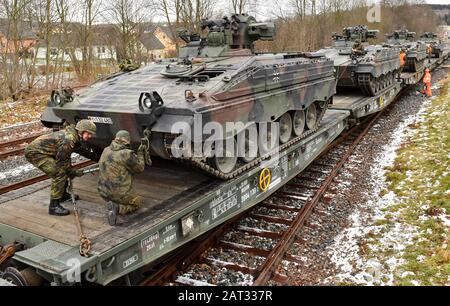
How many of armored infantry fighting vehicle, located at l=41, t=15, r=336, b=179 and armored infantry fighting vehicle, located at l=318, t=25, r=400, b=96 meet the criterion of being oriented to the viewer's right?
0

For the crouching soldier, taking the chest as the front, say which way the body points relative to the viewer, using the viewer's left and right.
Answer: facing away from the viewer and to the right of the viewer

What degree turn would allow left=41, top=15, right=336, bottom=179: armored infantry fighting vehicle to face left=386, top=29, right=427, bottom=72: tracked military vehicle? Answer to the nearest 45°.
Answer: approximately 180°

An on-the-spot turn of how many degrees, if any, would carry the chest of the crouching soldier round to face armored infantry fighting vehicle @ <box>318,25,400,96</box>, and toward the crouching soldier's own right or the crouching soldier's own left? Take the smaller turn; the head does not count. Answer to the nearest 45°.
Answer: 0° — they already face it

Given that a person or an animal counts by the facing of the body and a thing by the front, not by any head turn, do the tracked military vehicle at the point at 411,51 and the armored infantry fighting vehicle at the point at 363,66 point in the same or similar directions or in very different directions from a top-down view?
same or similar directions

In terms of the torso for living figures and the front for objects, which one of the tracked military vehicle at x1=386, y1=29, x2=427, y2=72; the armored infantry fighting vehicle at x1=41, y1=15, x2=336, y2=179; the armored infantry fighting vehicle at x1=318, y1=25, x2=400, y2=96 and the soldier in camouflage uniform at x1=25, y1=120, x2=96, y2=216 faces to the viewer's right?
the soldier in camouflage uniform

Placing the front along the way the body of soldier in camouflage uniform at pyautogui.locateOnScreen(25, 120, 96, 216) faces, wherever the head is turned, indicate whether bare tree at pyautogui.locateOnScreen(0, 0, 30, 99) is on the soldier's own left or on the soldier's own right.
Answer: on the soldier's own left

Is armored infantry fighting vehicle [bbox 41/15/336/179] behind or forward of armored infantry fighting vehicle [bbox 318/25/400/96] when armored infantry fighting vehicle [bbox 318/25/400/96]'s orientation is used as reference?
forward

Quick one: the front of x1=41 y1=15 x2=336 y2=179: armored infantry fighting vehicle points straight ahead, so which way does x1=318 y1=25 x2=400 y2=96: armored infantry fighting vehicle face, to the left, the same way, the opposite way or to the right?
the same way

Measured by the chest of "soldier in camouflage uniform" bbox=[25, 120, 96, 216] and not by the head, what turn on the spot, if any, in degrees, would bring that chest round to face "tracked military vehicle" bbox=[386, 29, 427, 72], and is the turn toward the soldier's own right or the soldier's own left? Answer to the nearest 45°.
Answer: approximately 45° to the soldier's own left

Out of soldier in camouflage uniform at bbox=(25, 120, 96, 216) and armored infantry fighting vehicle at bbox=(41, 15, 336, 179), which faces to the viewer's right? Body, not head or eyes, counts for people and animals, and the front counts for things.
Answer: the soldier in camouflage uniform

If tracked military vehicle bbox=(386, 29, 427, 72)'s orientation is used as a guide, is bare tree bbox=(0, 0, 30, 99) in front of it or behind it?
in front

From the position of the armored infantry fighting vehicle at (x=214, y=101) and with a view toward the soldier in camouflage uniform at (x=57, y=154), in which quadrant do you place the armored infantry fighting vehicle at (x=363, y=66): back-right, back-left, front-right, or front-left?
back-right

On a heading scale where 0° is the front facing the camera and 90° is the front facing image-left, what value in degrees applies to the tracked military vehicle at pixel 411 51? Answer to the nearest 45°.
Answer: approximately 45°

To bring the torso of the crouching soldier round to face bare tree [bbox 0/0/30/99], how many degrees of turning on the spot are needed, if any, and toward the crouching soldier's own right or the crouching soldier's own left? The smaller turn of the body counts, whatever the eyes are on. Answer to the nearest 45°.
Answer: approximately 45° to the crouching soldier's own left

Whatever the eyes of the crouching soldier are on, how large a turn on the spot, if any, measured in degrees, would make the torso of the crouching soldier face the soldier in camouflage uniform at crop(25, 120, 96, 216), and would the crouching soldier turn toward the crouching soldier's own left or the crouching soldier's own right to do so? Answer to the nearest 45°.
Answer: approximately 90° to the crouching soldier's own left

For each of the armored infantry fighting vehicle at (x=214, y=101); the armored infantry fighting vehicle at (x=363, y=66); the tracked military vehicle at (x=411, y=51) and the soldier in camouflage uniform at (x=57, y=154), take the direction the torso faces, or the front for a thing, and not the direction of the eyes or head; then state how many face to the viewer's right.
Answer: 1

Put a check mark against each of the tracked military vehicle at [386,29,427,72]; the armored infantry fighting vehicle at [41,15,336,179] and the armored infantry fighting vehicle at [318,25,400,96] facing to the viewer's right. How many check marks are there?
0

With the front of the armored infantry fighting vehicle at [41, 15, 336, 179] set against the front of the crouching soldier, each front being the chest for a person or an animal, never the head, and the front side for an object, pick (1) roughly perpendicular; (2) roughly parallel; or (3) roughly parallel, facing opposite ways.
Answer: roughly parallel, facing opposite ways

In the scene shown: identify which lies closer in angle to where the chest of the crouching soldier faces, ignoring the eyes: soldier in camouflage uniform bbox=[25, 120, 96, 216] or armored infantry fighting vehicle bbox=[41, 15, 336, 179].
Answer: the armored infantry fighting vehicle
